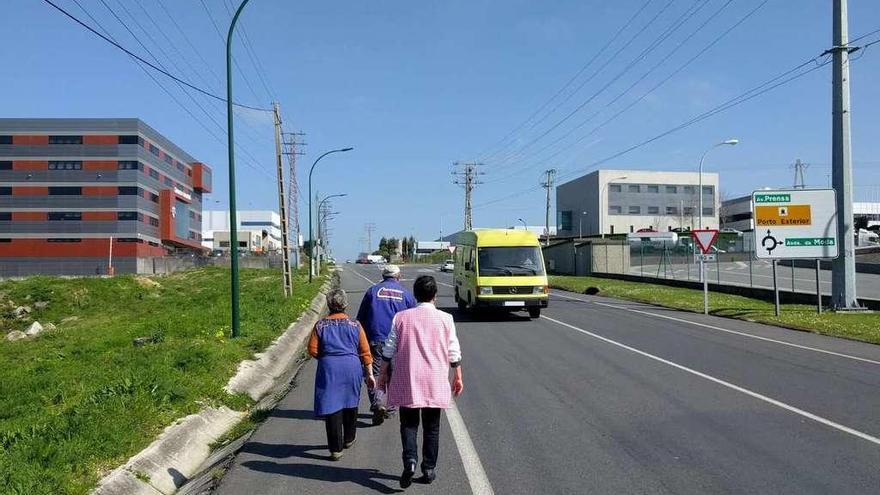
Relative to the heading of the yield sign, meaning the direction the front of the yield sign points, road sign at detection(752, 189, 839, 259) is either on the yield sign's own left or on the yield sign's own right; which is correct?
on the yield sign's own left

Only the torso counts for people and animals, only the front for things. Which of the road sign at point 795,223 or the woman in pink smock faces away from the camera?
the woman in pink smock

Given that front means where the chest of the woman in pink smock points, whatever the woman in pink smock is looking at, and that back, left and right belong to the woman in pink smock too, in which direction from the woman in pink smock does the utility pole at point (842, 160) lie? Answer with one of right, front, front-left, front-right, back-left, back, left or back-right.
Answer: front-right

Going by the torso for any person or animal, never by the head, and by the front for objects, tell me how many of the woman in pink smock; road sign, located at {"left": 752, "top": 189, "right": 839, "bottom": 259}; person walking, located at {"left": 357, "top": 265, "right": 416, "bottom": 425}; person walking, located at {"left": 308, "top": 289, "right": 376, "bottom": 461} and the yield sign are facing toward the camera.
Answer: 2

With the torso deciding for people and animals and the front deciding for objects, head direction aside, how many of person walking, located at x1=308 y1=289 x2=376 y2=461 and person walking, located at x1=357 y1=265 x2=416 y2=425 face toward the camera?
0

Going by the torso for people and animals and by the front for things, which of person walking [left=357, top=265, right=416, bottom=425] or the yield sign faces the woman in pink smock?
the yield sign

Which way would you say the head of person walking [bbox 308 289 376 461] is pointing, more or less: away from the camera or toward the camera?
away from the camera

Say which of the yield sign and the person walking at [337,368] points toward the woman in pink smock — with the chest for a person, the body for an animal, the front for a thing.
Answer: the yield sign

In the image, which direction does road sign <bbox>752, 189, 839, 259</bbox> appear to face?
toward the camera

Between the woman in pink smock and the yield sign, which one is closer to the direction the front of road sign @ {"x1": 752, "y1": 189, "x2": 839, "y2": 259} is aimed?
the woman in pink smock

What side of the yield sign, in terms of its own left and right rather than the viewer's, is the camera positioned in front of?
front

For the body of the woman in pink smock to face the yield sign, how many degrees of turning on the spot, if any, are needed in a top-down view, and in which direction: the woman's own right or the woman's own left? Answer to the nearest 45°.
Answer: approximately 45° to the woman's own right

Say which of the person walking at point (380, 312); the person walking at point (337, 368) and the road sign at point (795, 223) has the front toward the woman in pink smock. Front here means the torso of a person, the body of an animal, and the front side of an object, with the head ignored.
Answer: the road sign

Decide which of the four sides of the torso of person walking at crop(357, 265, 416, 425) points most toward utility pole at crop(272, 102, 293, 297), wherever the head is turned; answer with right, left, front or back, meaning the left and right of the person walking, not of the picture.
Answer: front

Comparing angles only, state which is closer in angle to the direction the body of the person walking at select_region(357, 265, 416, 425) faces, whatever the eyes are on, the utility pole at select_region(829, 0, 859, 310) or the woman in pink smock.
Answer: the utility pole

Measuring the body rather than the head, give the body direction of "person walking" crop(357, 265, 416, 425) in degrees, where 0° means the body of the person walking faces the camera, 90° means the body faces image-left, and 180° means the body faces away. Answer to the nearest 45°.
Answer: approximately 180°

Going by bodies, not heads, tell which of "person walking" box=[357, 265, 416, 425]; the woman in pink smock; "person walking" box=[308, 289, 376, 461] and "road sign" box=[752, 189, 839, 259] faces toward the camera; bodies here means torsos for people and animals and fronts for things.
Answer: the road sign

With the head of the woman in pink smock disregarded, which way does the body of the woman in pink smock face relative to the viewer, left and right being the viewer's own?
facing away from the viewer

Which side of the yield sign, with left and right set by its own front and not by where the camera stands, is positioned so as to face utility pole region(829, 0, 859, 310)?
left
